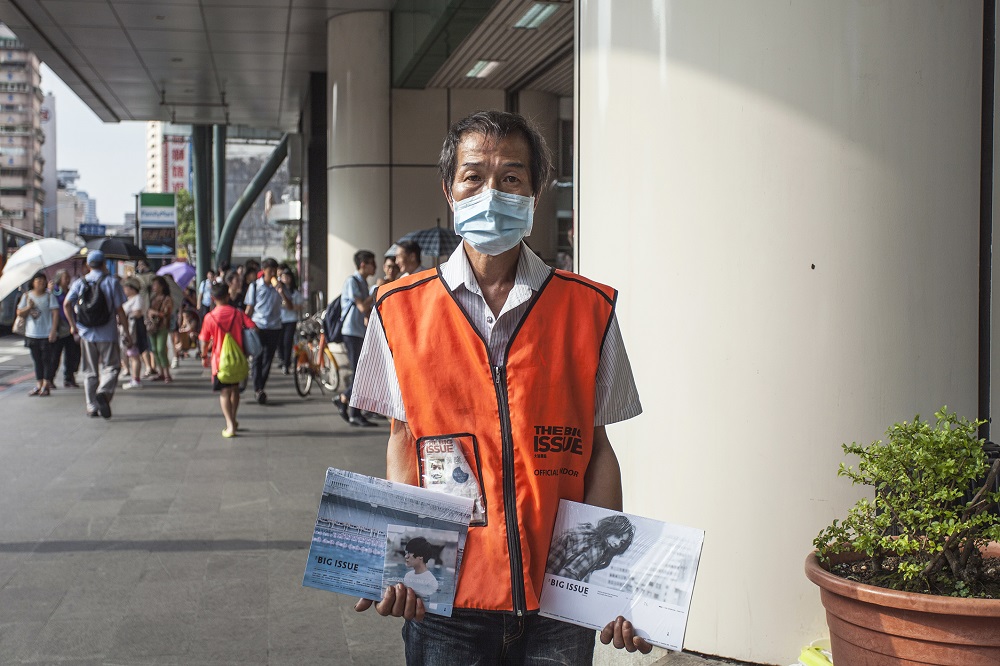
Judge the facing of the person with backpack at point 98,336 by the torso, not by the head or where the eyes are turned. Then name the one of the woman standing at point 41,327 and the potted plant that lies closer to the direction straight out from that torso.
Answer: the woman standing

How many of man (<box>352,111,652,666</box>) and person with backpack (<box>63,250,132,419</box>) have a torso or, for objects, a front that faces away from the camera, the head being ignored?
1

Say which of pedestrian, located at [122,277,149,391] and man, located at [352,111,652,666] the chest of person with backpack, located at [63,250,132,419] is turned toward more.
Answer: the pedestrian

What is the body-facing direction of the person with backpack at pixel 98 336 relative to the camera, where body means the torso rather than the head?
away from the camera

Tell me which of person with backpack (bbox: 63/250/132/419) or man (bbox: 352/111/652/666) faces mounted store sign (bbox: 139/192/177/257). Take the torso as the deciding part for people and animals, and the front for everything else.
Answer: the person with backpack

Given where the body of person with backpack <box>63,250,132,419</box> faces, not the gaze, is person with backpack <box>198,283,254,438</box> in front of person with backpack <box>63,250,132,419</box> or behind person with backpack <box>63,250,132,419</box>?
behind

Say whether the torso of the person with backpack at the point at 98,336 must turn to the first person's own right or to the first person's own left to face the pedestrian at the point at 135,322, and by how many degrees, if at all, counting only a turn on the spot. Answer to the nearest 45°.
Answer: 0° — they already face them

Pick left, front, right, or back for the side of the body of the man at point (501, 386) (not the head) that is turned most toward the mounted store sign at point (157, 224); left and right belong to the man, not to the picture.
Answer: back

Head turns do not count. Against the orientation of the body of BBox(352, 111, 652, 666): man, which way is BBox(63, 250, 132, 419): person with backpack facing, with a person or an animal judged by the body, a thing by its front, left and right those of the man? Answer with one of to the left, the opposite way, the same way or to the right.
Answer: the opposite way

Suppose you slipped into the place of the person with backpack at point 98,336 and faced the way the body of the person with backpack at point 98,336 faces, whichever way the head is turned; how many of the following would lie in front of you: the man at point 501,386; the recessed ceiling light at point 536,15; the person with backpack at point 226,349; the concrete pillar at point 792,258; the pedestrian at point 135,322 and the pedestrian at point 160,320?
2

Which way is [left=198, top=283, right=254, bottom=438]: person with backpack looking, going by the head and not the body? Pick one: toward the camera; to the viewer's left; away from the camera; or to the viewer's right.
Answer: away from the camera

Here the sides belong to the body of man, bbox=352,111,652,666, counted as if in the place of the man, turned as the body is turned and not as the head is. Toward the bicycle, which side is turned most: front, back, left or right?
back

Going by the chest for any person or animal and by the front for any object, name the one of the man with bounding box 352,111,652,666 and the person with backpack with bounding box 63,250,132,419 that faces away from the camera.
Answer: the person with backpack
